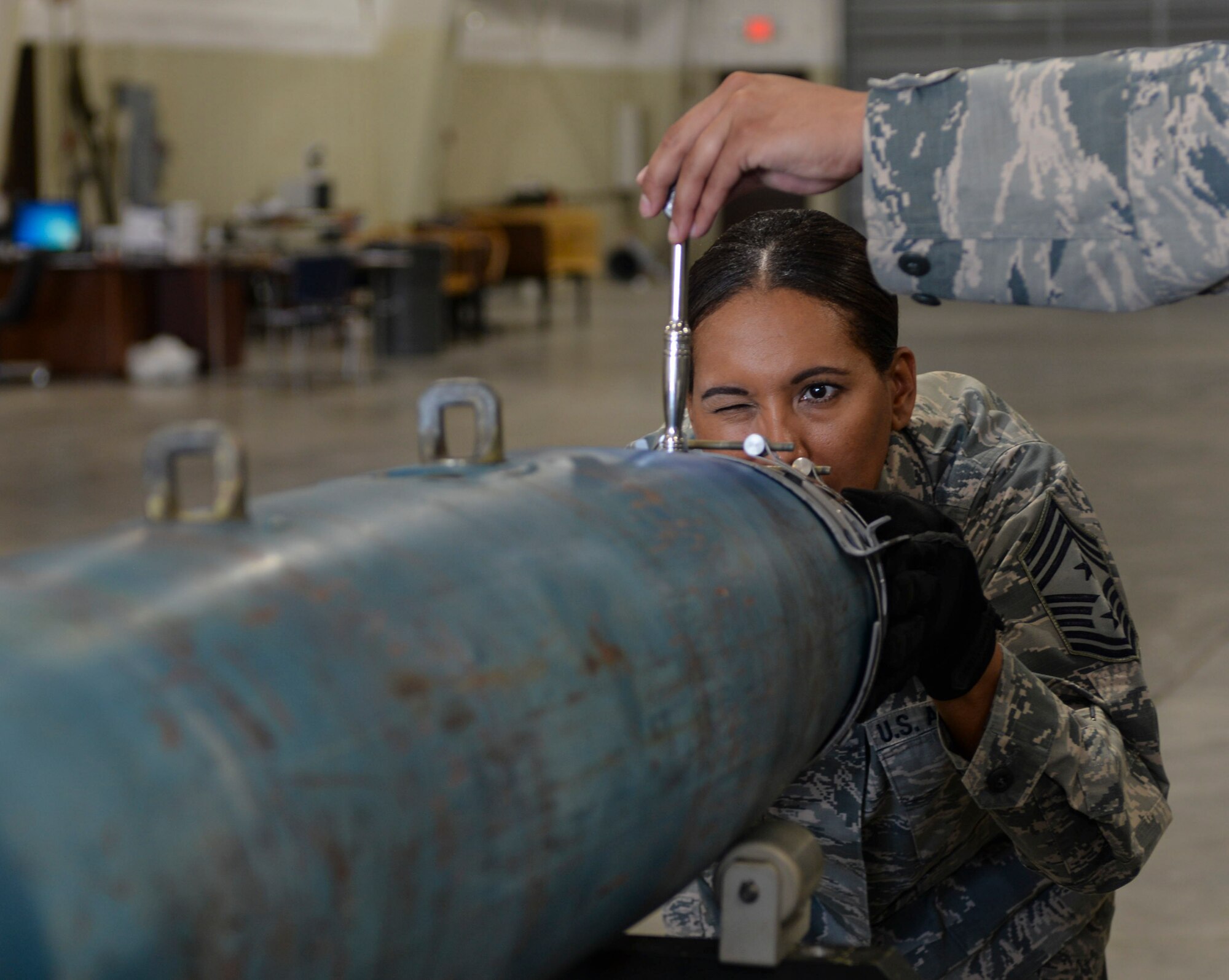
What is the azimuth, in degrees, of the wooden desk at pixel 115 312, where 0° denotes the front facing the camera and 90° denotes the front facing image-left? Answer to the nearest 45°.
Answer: approximately 0°

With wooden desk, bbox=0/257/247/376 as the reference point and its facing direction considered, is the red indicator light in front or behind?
behind

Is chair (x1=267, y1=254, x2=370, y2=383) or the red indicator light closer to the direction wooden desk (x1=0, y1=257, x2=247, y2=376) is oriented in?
the chair

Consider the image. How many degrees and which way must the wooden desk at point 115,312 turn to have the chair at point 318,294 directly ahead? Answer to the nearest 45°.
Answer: approximately 45° to its left

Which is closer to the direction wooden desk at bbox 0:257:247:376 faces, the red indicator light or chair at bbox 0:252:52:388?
the chair
